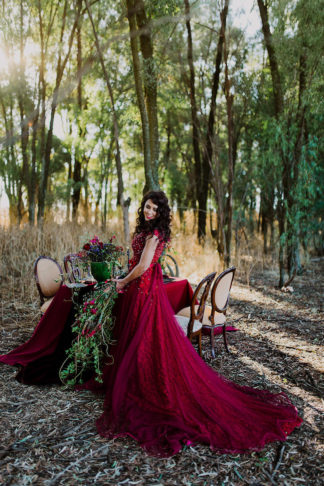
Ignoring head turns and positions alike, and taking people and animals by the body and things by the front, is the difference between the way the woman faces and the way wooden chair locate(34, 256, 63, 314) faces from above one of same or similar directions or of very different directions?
very different directions

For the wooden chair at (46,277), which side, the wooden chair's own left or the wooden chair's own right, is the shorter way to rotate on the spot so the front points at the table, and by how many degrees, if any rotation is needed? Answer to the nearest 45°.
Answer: approximately 45° to the wooden chair's own right

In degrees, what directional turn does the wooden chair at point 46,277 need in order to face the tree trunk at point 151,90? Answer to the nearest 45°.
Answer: approximately 90° to its left

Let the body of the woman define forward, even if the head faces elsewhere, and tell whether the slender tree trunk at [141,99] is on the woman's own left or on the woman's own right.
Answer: on the woman's own right

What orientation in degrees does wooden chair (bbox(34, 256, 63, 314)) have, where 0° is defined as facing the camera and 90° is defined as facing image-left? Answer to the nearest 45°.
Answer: approximately 315°

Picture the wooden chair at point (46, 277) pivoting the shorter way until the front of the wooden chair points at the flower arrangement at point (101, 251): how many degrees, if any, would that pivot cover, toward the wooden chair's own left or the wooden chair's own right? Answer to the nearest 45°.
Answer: approximately 45° to the wooden chair's own right

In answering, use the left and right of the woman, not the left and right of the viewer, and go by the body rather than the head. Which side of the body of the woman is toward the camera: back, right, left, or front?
left

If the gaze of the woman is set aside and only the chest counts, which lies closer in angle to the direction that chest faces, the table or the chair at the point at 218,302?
the table
